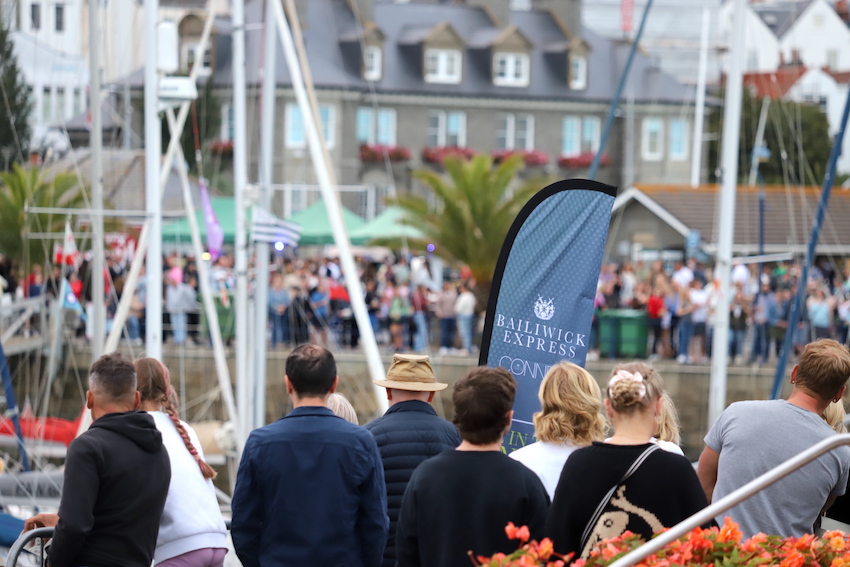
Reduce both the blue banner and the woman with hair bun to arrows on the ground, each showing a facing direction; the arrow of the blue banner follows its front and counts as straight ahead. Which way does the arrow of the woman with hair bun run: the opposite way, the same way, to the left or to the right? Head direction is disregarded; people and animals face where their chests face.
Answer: the opposite way

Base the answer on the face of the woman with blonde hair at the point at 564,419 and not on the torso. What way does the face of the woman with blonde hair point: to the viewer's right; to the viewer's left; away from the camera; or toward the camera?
away from the camera

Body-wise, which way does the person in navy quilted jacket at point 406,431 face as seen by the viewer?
away from the camera

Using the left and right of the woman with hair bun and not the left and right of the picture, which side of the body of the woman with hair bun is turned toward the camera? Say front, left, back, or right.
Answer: back

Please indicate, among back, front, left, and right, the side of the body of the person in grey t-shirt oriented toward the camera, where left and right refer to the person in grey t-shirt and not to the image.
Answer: back

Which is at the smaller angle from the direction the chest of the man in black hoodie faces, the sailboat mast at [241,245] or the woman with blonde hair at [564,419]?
the sailboat mast

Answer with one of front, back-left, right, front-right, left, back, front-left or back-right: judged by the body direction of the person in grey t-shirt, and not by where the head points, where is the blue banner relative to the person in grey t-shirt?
front-left

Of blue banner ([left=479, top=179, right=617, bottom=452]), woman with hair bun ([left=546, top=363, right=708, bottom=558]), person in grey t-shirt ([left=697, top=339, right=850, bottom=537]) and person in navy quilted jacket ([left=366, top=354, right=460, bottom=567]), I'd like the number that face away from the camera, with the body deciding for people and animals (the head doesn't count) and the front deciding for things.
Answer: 3

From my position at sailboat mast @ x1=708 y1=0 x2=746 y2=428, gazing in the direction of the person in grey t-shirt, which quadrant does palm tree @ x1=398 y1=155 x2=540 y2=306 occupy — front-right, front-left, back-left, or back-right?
back-right

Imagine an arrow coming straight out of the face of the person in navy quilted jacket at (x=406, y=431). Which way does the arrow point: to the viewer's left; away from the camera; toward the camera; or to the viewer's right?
away from the camera

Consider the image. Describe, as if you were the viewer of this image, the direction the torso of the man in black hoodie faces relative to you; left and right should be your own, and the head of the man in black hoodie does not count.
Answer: facing away from the viewer and to the left of the viewer

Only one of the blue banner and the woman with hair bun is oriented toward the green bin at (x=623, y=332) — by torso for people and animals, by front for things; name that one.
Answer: the woman with hair bun

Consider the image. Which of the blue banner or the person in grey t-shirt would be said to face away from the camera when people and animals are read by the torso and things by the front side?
the person in grey t-shirt
